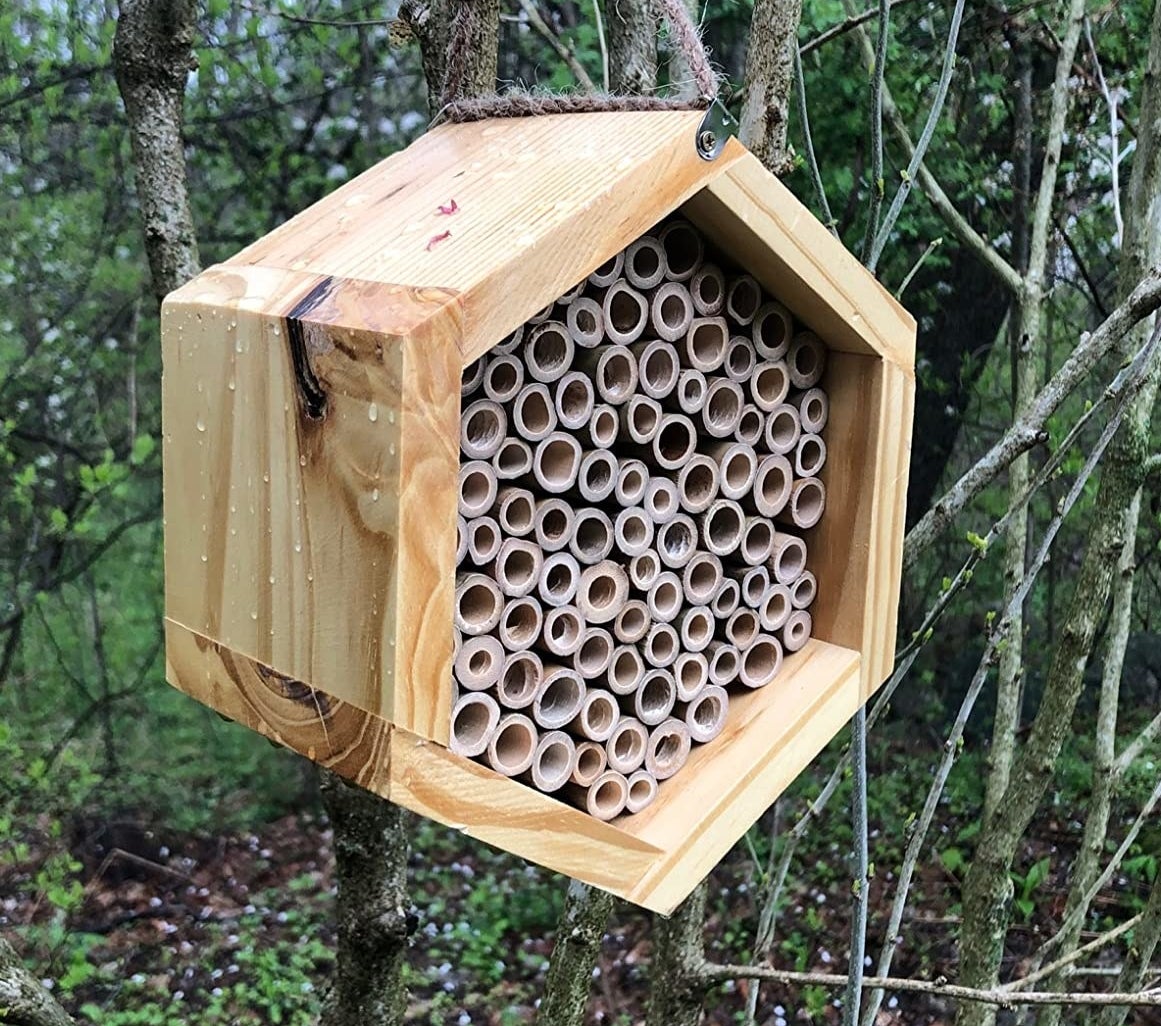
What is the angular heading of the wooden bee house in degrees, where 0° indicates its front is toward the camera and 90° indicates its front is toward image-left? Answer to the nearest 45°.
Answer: approximately 315°
